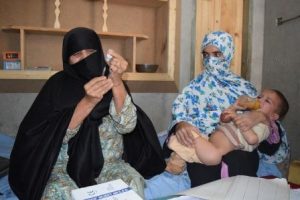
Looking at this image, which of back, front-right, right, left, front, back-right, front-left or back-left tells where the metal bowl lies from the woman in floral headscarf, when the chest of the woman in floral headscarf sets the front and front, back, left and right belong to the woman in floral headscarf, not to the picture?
back-right

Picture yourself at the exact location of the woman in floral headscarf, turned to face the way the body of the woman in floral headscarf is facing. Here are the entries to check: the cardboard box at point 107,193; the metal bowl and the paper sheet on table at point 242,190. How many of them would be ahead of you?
2

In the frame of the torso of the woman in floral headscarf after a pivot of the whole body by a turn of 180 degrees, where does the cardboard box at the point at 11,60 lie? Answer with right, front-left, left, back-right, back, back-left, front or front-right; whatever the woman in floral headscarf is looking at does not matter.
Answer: left

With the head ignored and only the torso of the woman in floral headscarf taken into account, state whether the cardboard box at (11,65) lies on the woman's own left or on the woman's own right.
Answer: on the woman's own right

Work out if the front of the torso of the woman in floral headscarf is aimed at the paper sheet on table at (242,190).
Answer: yes

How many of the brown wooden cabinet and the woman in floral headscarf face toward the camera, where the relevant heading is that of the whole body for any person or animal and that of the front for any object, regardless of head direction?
2

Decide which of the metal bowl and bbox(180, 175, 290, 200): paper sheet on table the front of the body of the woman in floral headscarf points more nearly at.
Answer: the paper sheet on table

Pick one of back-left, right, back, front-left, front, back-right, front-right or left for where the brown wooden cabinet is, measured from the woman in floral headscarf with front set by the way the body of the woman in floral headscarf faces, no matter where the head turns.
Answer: back-right

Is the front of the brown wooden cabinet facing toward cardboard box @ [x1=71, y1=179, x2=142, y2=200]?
yes

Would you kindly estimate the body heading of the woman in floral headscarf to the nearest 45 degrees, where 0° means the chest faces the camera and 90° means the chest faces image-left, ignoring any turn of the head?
approximately 0°
